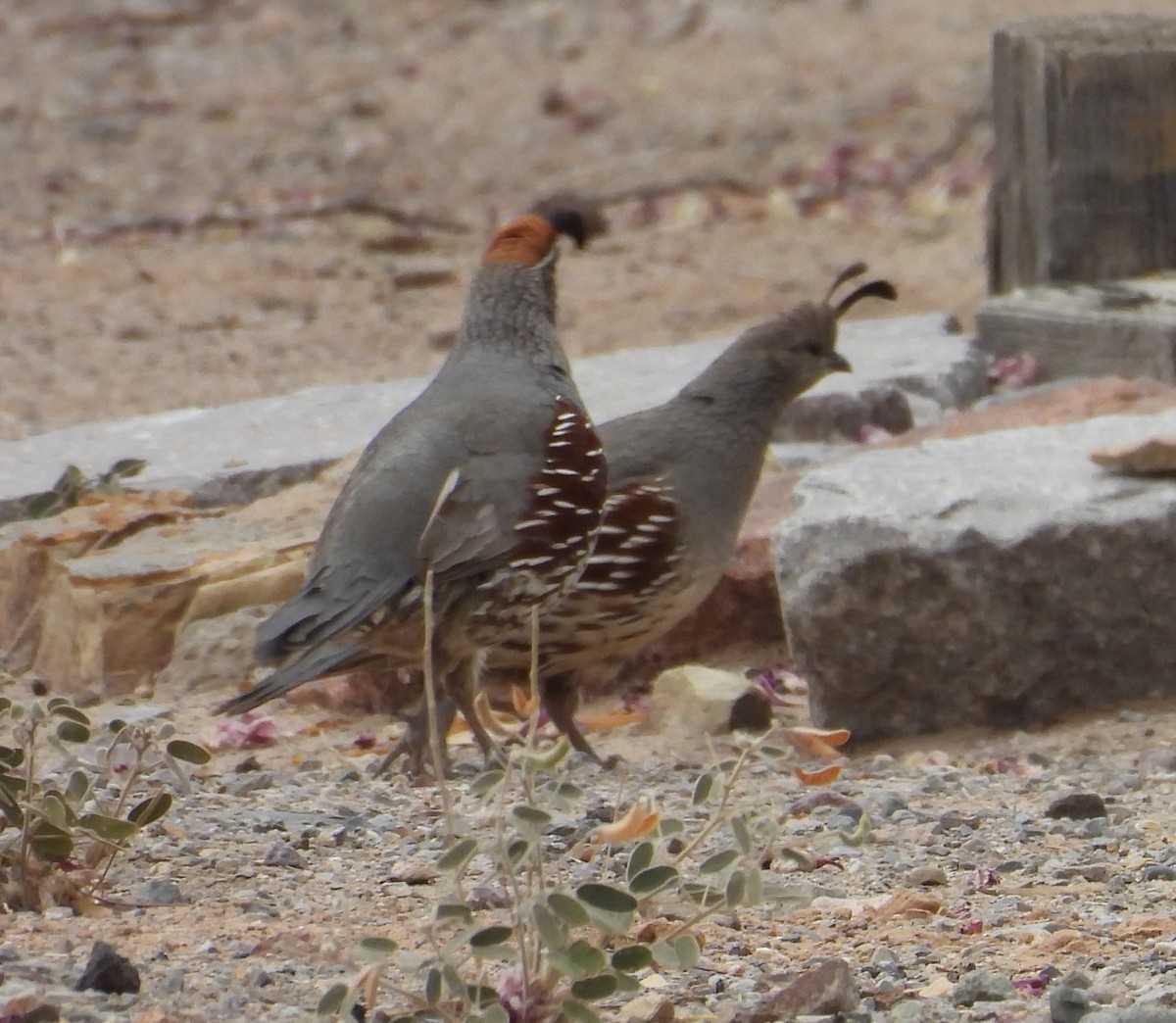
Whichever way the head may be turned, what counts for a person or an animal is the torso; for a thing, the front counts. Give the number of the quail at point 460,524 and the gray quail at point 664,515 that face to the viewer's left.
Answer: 0

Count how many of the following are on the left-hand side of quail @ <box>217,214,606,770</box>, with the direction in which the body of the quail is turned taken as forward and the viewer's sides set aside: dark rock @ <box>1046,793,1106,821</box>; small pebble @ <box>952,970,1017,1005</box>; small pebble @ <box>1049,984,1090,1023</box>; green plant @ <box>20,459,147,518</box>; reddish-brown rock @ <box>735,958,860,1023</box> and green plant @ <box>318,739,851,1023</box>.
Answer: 1

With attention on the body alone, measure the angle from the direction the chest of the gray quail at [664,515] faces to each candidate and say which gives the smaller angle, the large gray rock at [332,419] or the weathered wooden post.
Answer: the weathered wooden post

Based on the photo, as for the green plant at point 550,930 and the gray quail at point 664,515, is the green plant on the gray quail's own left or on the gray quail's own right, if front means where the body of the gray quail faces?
on the gray quail's own right

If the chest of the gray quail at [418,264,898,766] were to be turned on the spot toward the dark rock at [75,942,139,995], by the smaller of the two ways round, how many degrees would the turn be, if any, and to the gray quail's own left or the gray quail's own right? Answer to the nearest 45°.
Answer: approximately 90° to the gray quail's own right

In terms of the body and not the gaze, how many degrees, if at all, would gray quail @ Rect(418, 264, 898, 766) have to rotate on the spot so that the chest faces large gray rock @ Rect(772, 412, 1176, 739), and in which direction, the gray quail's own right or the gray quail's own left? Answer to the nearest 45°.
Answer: approximately 45° to the gray quail's own right

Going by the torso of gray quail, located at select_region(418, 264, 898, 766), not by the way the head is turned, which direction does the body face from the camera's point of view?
to the viewer's right

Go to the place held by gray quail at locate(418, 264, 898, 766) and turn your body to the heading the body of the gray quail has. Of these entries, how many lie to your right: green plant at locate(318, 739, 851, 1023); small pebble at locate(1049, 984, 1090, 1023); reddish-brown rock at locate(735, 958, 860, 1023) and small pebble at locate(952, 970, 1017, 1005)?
4

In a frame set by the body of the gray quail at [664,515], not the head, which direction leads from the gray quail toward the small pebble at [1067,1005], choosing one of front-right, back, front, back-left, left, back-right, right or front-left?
right

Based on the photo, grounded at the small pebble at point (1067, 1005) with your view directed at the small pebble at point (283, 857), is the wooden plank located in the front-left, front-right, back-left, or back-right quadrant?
front-right

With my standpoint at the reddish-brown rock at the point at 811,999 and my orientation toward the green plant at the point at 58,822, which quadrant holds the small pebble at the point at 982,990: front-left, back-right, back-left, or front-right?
back-right

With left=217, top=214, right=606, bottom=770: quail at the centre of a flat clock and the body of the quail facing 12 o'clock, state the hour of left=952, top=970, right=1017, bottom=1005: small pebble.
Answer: The small pebble is roughly at 4 o'clock from the quail.

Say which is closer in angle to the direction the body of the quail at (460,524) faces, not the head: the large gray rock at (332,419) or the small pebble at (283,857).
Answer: the large gray rock

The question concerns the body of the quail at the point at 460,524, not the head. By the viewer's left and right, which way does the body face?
facing away from the viewer and to the right of the viewer

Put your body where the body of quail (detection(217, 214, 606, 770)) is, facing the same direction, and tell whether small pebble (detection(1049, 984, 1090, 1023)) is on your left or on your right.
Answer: on your right

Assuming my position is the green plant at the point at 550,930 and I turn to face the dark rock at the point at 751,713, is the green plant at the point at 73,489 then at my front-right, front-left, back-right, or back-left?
front-left
